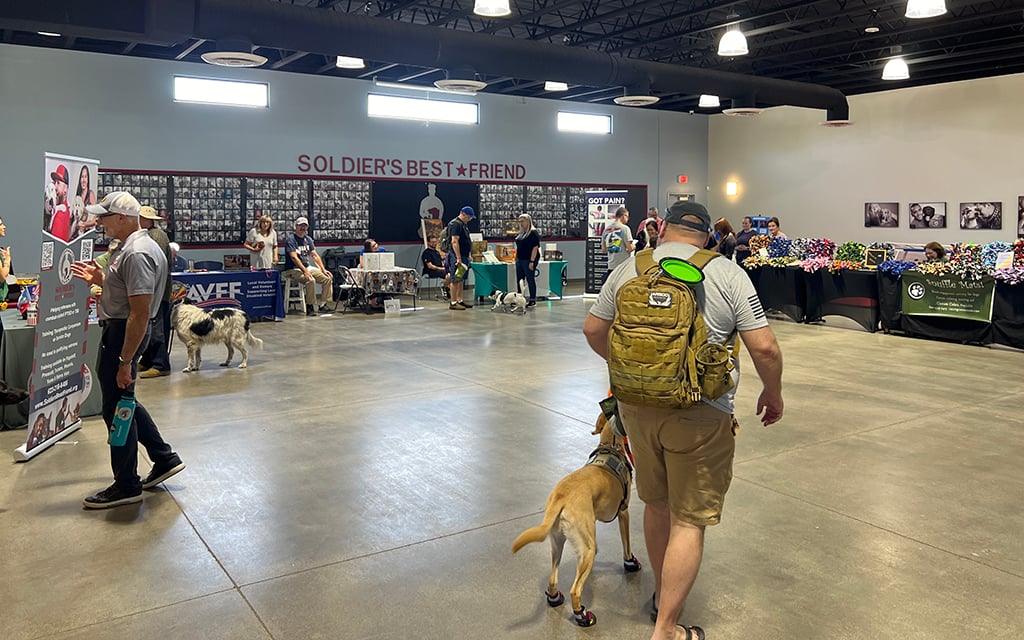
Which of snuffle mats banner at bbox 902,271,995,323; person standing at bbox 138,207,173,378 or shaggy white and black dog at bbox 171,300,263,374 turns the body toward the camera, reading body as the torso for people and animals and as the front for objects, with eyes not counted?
the snuffle mats banner

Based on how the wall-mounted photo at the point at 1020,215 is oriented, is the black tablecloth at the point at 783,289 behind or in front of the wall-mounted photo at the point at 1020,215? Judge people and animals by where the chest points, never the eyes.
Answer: in front

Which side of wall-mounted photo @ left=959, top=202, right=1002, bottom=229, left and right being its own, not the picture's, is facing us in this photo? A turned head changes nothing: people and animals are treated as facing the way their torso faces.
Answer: front

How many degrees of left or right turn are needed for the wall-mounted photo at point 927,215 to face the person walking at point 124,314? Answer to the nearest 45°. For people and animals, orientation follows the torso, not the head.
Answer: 0° — it already faces them

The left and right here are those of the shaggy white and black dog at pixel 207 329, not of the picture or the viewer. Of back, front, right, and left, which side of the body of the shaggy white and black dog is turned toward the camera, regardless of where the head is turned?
left

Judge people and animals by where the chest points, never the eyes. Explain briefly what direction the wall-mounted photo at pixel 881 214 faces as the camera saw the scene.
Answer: facing the viewer

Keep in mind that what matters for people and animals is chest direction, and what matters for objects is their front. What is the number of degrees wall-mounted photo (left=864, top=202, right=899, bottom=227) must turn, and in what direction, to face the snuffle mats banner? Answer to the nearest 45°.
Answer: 0° — it already faces it

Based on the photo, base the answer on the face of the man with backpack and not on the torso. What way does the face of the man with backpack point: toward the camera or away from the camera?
away from the camera

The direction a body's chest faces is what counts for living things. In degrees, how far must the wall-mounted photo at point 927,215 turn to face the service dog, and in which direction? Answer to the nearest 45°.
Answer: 0° — it already faces it

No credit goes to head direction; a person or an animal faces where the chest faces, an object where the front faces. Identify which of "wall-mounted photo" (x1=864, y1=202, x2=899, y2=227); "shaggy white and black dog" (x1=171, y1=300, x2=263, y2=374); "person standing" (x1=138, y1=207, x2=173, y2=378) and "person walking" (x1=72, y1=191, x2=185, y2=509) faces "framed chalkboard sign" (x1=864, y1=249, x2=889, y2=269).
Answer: the wall-mounted photo

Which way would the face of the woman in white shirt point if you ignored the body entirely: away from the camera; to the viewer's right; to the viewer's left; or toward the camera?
toward the camera

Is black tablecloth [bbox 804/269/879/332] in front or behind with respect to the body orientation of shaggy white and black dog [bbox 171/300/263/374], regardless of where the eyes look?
behind
